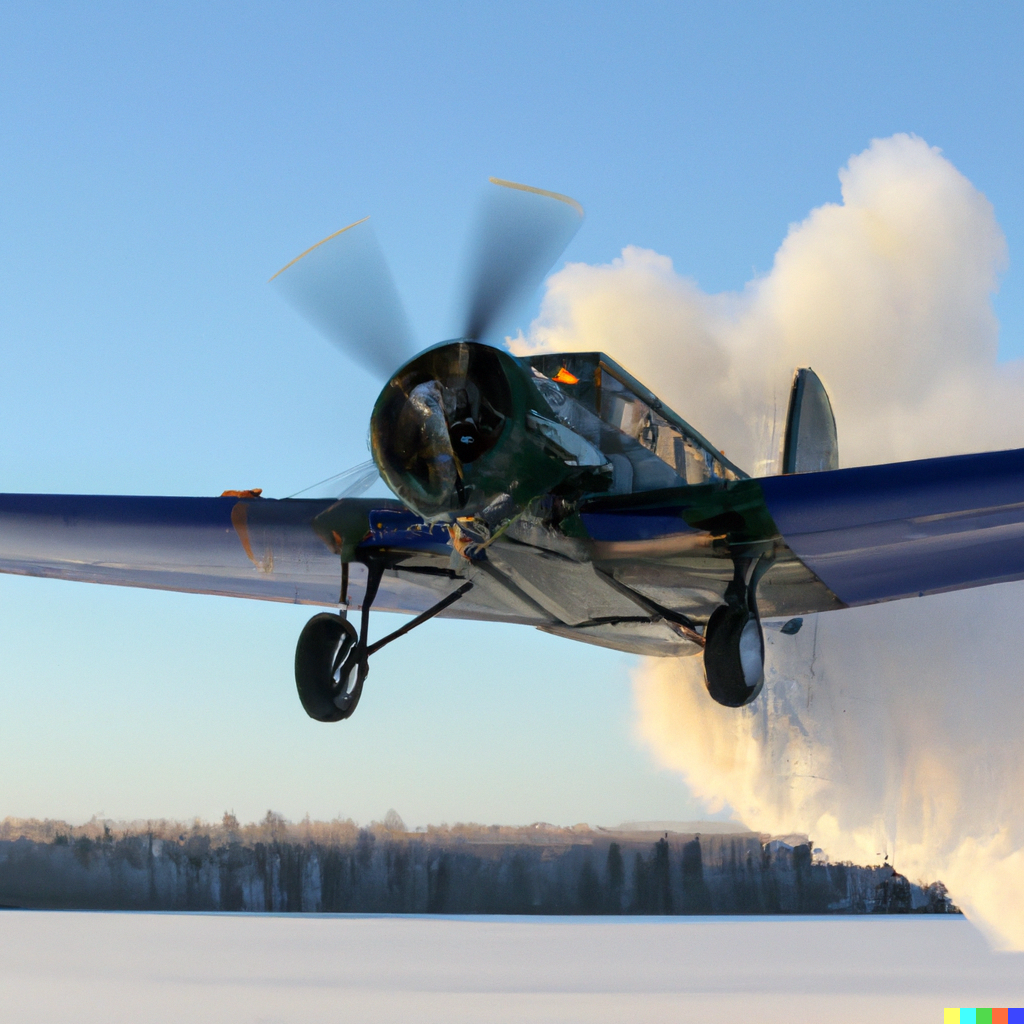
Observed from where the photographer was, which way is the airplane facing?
facing the viewer and to the left of the viewer
